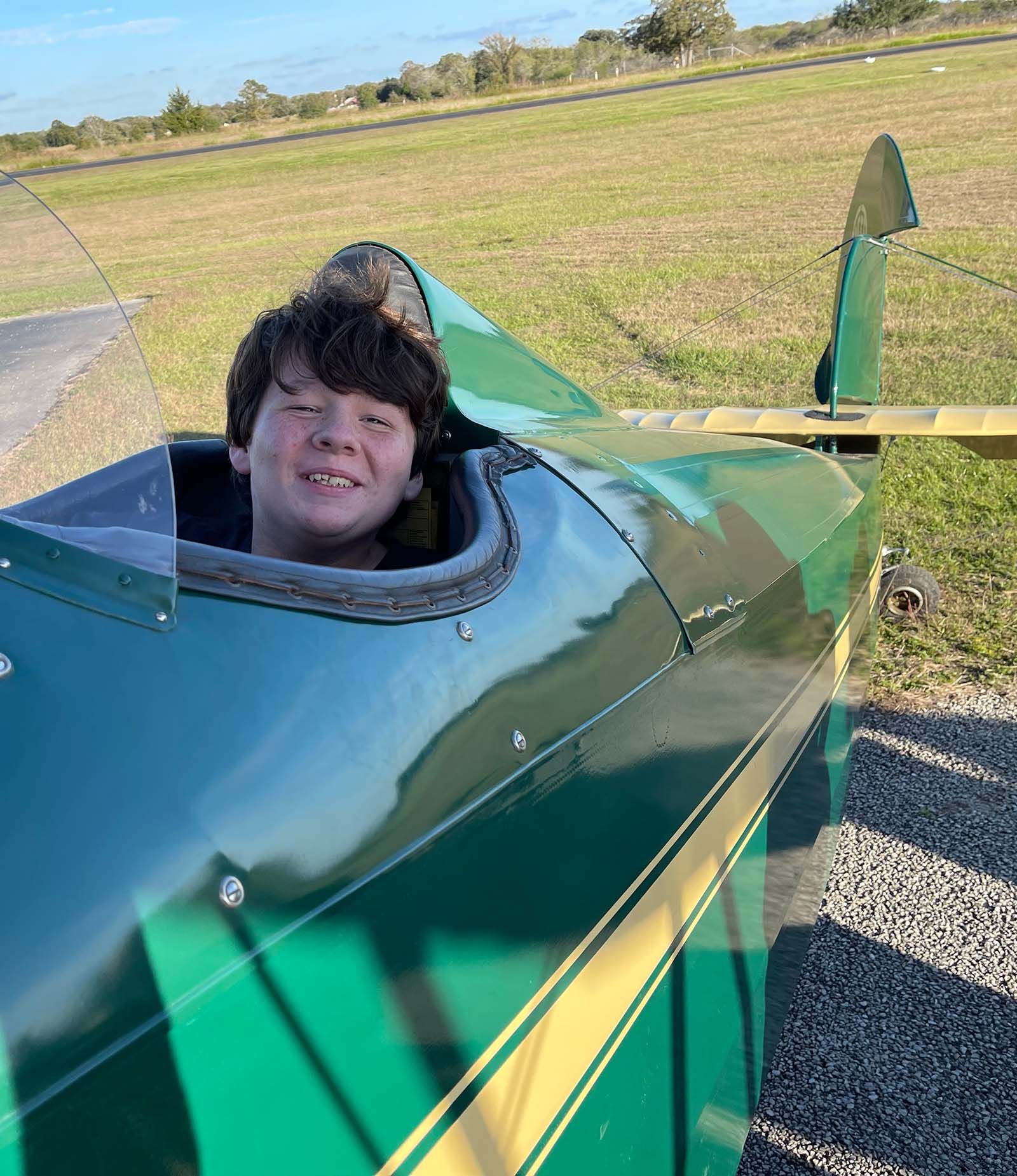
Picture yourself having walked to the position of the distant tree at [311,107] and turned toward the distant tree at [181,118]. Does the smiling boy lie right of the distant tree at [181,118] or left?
left

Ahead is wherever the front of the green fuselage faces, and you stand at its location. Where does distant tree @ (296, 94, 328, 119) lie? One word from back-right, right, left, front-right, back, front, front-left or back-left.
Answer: back-right

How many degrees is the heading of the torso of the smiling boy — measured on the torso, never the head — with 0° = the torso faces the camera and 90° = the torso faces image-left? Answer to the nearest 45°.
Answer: approximately 0°

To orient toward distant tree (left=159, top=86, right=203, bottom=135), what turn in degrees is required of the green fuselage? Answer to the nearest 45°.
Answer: approximately 135° to its right

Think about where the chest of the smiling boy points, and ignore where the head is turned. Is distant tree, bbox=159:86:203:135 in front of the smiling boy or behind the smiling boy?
behind

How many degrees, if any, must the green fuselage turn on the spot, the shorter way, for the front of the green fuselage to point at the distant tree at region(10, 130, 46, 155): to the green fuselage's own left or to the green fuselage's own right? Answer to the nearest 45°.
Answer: approximately 135° to the green fuselage's own right

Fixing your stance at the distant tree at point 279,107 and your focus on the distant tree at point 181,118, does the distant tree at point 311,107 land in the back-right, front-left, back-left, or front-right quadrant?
back-left

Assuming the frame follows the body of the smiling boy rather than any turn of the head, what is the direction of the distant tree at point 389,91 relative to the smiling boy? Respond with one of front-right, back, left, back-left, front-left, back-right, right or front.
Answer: back

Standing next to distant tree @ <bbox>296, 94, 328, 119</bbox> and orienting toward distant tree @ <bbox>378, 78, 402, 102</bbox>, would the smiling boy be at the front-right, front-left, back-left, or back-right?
back-right

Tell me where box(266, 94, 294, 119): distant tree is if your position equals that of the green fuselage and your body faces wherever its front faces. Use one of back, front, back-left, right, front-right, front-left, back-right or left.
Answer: back-right
